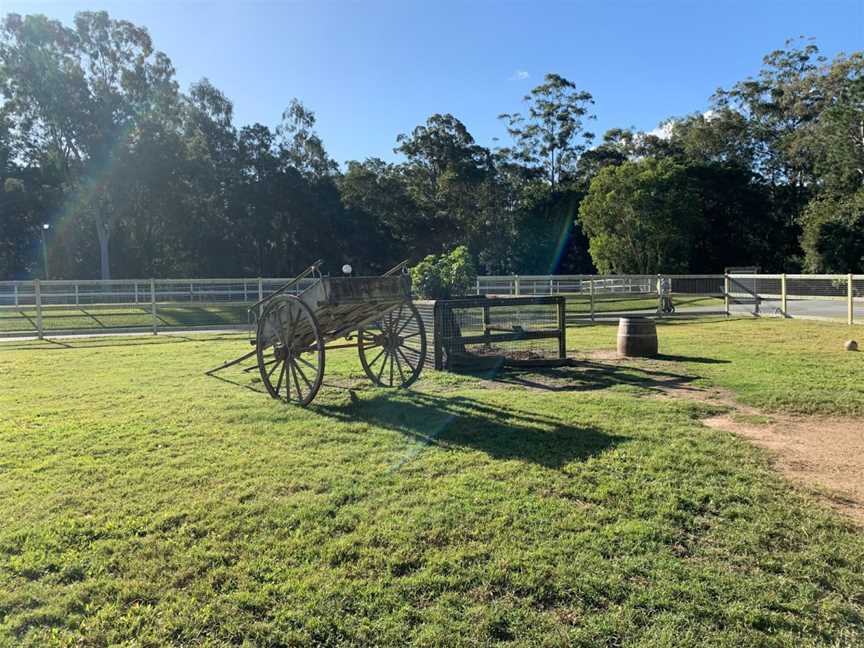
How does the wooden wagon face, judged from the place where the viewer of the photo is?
facing away from the viewer and to the left of the viewer

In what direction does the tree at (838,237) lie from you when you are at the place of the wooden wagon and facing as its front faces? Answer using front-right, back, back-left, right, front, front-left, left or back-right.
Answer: right

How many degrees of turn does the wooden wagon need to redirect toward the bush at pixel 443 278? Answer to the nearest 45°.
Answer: approximately 90° to its right

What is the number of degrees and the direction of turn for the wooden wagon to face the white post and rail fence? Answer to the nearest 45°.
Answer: approximately 45° to its right

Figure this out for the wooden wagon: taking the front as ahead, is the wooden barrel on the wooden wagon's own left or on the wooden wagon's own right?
on the wooden wagon's own right

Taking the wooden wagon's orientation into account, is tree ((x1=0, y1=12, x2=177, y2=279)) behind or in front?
in front

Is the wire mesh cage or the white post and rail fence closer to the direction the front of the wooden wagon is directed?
the white post and rail fence

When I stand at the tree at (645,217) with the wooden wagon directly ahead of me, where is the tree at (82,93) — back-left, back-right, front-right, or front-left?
front-right

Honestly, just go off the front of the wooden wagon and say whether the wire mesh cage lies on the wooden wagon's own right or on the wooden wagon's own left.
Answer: on the wooden wagon's own right
